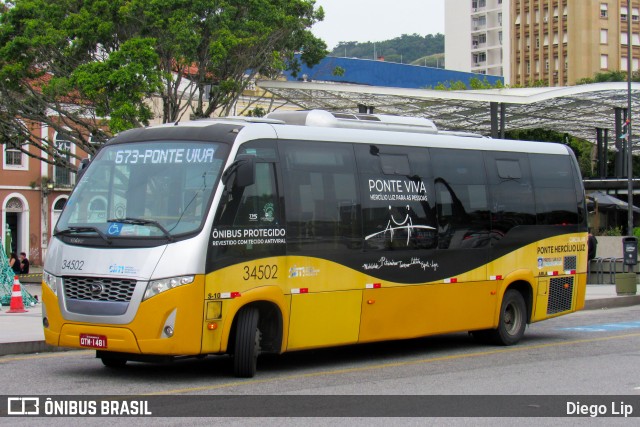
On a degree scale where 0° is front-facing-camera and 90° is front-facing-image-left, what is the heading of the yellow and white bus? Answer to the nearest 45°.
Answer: approximately 45°

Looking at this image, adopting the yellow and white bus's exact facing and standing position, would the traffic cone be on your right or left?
on your right

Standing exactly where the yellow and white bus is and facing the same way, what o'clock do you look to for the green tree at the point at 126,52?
The green tree is roughly at 4 o'clock from the yellow and white bus.

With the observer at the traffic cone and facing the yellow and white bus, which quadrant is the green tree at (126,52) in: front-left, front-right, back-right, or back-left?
back-left
